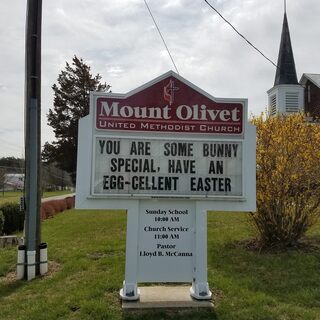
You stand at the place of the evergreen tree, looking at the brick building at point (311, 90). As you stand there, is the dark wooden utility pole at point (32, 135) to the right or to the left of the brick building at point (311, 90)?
right

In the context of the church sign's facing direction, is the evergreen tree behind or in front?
behind

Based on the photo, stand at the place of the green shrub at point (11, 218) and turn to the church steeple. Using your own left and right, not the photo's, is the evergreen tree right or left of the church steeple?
left

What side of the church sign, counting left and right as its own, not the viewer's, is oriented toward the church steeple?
back

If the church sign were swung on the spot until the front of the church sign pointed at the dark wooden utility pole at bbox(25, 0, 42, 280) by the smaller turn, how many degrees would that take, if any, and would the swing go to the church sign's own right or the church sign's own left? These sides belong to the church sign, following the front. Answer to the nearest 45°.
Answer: approximately 135° to the church sign's own right

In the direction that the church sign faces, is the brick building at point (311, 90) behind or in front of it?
behind

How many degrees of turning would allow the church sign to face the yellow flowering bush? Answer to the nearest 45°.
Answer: approximately 135° to its left

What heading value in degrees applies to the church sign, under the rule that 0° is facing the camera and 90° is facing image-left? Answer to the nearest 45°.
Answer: approximately 0°
